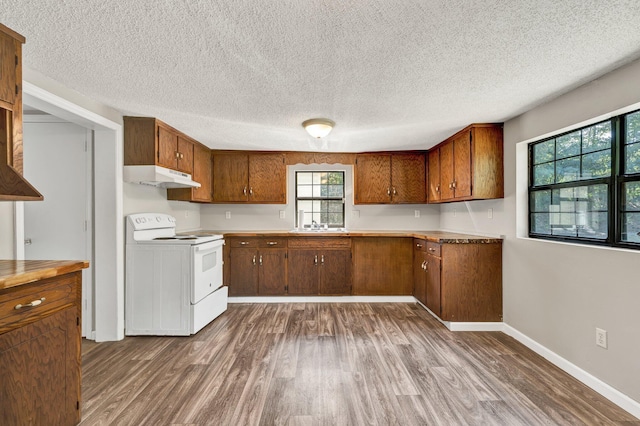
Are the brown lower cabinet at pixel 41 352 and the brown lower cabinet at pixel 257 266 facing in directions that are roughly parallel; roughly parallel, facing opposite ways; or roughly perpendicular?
roughly perpendicular

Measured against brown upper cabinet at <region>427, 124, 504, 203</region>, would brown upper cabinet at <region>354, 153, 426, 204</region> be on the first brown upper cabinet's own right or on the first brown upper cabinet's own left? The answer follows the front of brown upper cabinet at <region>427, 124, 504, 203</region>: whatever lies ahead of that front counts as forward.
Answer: on the first brown upper cabinet's own right

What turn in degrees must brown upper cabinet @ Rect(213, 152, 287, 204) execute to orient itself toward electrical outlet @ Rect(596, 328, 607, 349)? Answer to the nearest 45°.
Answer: approximately 45° to its left

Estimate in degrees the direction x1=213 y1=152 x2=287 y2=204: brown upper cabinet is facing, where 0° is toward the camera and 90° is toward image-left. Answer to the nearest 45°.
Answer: approximately 0°

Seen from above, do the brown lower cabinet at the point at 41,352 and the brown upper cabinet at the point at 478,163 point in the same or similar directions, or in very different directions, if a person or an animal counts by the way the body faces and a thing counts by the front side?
very different directions

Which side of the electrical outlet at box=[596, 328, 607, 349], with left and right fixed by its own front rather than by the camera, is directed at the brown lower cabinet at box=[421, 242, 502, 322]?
right

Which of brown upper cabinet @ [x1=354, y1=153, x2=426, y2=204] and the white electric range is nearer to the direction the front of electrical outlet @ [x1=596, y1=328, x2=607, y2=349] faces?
the white electric range

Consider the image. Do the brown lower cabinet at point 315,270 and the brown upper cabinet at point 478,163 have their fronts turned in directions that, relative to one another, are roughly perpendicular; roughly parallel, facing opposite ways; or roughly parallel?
roughly perpendicular

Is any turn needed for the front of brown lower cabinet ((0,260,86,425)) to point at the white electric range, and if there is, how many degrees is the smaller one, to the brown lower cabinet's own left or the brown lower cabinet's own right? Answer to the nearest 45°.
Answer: approximately 90° to the brown lower cabinet's own left
